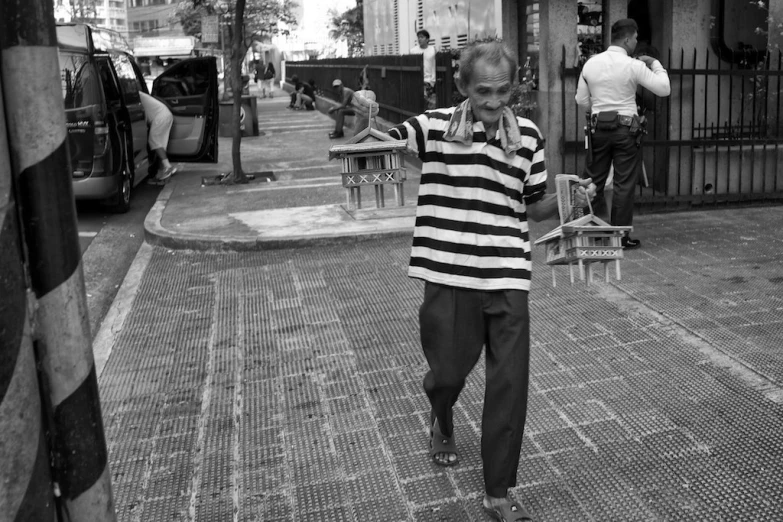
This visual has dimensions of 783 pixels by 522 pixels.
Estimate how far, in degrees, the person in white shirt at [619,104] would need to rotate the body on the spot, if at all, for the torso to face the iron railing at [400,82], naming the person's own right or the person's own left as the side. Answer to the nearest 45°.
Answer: approximately 90° to the person's own left

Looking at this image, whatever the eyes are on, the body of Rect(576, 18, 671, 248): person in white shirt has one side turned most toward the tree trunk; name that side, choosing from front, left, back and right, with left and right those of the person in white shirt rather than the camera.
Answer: left

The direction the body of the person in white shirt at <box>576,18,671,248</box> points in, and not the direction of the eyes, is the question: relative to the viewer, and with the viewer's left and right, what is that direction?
facing away from the viewer and to the right of the viewer

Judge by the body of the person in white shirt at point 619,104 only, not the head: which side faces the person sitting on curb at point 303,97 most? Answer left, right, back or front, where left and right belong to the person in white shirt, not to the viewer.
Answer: left

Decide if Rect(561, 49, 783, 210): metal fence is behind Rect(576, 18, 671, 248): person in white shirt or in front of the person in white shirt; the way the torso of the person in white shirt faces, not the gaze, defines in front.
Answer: in front
